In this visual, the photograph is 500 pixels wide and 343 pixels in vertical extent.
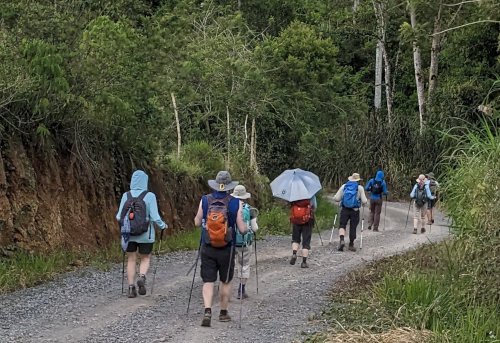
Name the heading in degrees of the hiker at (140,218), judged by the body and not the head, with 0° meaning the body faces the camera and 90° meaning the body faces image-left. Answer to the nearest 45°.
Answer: approximately 180°

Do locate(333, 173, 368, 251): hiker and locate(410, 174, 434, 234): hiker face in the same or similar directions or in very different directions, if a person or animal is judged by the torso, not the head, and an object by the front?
same or similar directions

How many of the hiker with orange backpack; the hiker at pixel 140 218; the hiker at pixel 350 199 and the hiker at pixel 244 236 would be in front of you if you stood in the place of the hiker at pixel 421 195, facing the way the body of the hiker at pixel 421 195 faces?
0

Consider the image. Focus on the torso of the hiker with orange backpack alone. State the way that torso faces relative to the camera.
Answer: away from the camera

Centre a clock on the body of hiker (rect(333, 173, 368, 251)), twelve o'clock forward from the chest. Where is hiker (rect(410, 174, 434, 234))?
hiker (rect(410, 174, 434, 234)) is roughly at 1 o'clock from hiker (rect(333, 173, 368, 251)).

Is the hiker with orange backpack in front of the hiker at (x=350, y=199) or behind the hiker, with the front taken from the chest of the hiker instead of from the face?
behind

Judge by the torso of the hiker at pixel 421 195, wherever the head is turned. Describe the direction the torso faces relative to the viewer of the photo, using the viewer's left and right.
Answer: facing away from the viewer

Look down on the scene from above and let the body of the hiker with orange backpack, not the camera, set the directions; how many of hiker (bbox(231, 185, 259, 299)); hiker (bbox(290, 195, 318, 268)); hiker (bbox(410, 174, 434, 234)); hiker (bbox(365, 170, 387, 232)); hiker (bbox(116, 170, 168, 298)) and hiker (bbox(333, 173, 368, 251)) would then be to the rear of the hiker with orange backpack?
0

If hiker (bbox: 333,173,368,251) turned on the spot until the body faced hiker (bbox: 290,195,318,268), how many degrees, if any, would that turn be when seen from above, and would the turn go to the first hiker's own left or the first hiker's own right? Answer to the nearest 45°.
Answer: approximately 180°

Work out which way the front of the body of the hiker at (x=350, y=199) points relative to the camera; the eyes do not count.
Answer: away from the camera

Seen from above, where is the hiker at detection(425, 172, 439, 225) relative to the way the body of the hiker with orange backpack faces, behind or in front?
in front

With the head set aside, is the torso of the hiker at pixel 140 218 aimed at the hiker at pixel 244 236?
no

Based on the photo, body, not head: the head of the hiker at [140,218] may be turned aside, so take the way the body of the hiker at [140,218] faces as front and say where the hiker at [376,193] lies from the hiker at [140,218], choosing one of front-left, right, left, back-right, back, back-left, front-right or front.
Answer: front-right

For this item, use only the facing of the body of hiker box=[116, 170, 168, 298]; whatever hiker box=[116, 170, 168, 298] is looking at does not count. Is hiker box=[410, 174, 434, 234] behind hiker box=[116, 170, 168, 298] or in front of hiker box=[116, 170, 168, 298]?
in front

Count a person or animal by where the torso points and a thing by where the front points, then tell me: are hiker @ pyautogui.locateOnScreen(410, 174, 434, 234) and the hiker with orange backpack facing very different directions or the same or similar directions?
same or similar directions

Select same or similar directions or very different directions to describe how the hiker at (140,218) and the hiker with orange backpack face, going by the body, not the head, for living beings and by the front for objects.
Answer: same or similar directions

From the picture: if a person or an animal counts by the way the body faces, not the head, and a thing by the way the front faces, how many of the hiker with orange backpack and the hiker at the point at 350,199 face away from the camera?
2

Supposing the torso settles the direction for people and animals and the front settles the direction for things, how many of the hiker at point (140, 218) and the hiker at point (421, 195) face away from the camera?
2

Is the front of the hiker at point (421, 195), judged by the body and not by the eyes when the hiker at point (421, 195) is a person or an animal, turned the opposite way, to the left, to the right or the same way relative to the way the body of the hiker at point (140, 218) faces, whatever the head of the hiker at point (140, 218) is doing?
the same way
